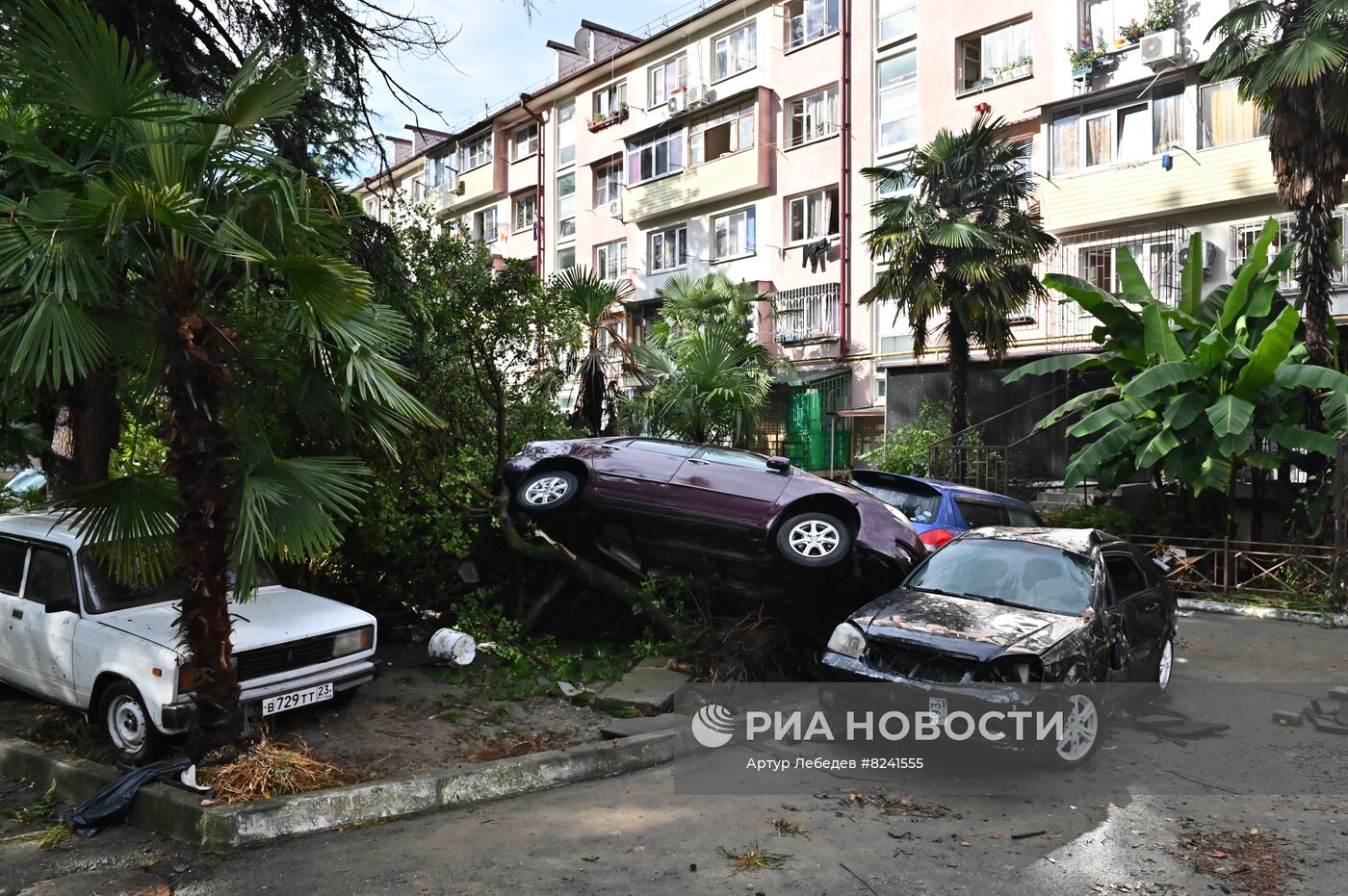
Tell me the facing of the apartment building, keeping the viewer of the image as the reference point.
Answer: facing the viewer and to the left of the viewer

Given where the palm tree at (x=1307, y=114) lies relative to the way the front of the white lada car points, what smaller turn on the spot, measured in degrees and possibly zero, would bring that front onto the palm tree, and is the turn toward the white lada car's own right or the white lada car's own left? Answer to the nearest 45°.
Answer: approximately 45° to the white lada car's own left

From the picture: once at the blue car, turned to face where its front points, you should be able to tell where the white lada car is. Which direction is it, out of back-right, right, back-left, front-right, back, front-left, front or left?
back

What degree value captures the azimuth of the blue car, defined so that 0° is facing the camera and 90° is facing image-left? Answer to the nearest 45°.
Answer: approximately 225°

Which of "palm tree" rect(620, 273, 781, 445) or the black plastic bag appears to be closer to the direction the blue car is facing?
the palm tree

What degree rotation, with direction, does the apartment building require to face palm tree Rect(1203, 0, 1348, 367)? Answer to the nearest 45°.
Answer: approximately 90° to its left

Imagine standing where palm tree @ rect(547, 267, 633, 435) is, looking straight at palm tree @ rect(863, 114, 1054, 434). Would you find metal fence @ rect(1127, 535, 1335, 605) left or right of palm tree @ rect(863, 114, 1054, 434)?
right

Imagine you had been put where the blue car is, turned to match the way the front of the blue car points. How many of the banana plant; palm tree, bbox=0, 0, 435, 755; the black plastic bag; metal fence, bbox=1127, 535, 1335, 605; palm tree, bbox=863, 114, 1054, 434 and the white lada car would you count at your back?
3

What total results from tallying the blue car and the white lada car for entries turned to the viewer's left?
0

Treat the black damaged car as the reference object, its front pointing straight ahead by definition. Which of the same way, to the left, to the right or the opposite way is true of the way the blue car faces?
the opposite way

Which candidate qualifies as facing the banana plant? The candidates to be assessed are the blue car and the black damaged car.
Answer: the blue car

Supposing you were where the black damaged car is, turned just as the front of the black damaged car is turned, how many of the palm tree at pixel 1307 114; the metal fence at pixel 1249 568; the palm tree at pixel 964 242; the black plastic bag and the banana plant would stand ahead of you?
1

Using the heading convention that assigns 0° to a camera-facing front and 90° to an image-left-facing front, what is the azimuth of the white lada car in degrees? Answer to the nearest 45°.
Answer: approximately 315°

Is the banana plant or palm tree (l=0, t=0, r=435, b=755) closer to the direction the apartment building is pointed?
the palm tree

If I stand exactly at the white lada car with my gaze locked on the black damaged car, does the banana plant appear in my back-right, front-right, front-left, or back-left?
front-left

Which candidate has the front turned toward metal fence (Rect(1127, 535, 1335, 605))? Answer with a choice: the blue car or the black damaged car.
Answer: the blue car
